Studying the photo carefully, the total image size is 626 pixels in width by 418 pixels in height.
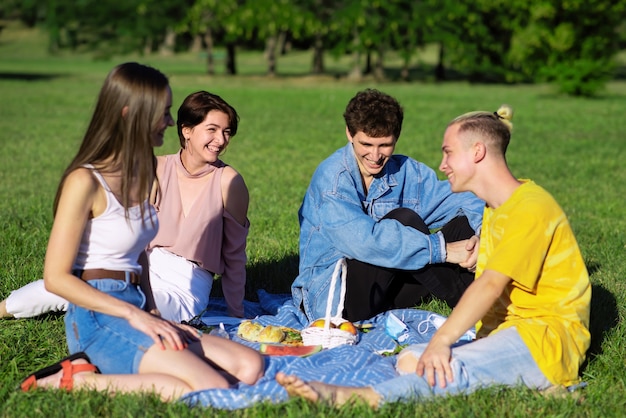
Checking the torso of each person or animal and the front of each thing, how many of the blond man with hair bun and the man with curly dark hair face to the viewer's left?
1

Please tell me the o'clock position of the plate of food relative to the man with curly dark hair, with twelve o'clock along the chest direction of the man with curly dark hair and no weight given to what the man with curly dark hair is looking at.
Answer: The plate of food is roughly at 3 o'clock from the man with curly dark hair.

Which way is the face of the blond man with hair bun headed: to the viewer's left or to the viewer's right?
to the viewer's left

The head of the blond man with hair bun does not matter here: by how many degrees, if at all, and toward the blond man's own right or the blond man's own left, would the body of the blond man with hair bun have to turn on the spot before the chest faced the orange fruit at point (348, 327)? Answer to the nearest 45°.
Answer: approximately 45° to the blond man's own right

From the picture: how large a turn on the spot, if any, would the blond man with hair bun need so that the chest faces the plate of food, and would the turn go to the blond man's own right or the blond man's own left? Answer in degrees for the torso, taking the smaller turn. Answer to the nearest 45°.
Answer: approximately 45° to the blond man's own right

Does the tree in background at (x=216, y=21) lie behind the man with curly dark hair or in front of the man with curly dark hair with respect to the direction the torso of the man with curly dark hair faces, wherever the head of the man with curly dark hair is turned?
behind

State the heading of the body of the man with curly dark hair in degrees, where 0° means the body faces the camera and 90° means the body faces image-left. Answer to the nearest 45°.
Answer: approximately 315°

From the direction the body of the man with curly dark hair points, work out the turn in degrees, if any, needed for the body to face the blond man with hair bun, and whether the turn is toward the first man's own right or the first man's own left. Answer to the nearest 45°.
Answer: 0° — they already face them

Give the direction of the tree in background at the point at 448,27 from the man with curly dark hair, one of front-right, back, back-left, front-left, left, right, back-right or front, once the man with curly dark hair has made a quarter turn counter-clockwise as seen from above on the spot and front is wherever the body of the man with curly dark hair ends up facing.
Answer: front-left

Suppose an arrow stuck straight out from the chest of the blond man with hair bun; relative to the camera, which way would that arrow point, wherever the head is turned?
to the viewer's left
